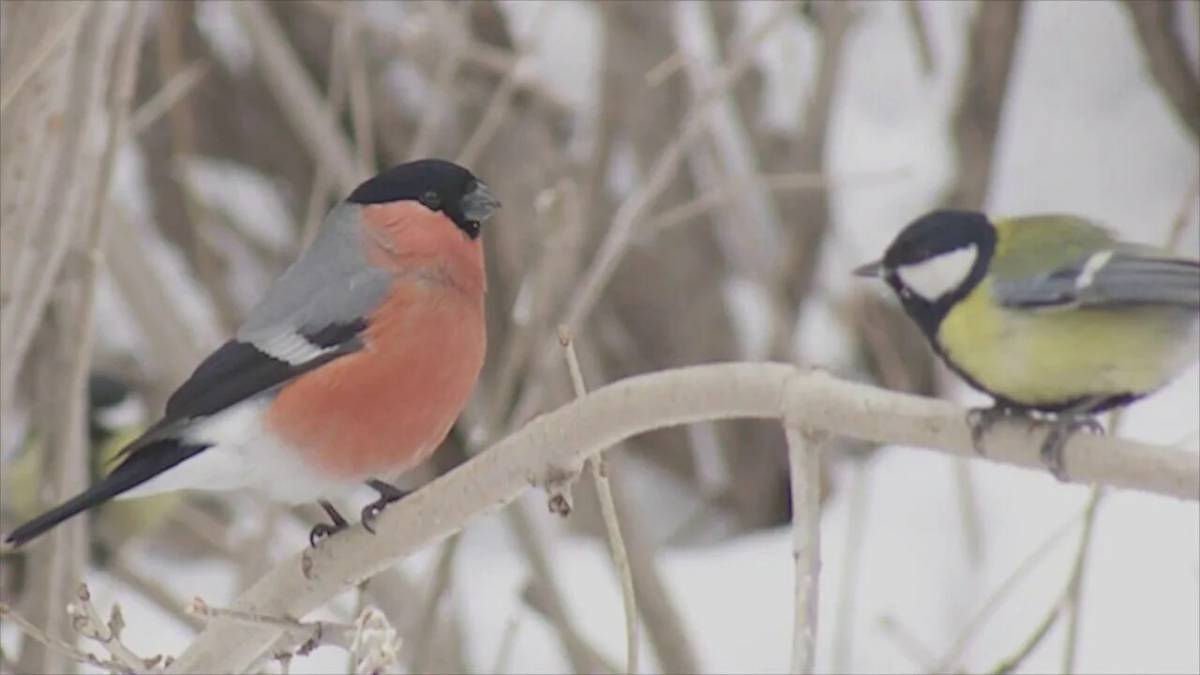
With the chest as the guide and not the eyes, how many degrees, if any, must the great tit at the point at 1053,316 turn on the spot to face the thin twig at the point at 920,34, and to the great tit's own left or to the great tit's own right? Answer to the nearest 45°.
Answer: approximately 90° to the great tit's own right

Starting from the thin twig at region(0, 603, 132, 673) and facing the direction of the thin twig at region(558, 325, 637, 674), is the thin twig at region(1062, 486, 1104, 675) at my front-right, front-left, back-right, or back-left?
front-left

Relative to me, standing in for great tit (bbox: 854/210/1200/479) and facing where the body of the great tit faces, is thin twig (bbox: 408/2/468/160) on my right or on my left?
on my right

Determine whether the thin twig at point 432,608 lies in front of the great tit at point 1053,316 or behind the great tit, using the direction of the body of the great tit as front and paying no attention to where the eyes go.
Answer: in front

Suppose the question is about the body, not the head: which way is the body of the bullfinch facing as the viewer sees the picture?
to the viewer's right

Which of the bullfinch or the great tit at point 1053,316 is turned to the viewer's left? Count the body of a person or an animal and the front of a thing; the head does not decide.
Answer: the great tit

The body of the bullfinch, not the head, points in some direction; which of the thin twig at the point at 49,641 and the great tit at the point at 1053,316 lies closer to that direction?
the great tit

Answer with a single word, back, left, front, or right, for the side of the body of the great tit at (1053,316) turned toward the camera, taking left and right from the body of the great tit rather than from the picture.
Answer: left

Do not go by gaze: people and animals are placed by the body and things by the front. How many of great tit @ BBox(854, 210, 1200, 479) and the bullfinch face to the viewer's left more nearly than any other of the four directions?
1
